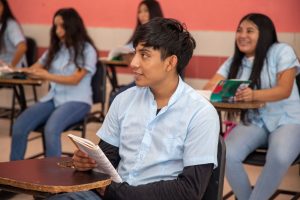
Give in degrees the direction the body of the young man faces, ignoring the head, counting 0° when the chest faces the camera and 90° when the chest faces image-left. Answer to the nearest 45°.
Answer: approximately 45°

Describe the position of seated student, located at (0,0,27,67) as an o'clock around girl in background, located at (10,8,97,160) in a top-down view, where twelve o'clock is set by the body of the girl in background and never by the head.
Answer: The seated student is roughly at 4 o'clock from the girl in background.

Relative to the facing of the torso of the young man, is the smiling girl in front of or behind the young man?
behind

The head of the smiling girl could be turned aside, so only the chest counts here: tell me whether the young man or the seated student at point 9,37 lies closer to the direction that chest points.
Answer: the young man

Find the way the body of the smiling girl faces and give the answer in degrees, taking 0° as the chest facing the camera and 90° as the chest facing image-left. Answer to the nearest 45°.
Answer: approximately 45°

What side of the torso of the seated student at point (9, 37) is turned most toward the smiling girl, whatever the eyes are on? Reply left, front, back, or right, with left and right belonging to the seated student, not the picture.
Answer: left

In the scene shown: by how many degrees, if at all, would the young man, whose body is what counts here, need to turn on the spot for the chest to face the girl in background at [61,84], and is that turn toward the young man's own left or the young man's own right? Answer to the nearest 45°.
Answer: approximately 135° to the young man's own right

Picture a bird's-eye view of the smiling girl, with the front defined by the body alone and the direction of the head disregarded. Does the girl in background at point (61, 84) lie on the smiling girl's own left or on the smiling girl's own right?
on the smiling girl's own right
